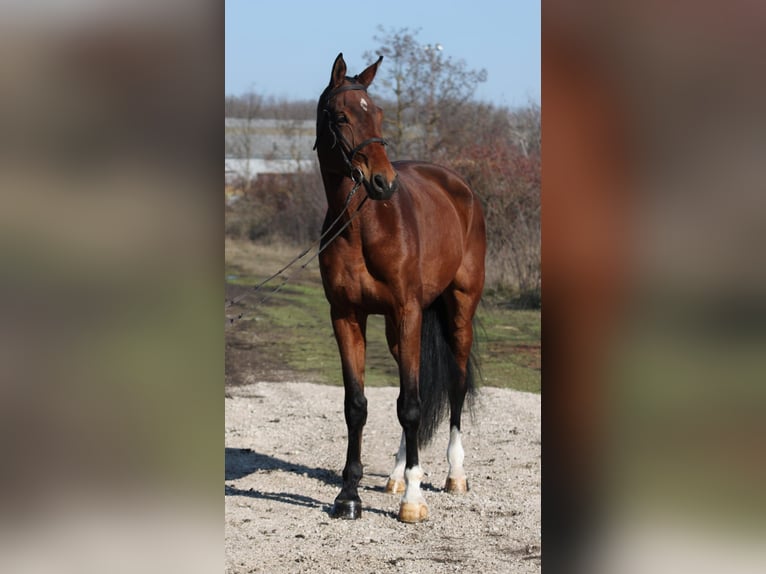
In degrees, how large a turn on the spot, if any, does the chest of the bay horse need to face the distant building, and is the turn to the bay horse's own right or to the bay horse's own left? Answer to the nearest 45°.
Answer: approximately 135° to the bay horse's own right

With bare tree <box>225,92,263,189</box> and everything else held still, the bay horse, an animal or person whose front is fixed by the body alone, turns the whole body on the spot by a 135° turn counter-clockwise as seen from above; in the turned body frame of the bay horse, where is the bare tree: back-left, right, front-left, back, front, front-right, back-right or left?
left

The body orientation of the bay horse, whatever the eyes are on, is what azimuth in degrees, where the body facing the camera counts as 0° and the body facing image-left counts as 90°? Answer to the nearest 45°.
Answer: approximately 45°
